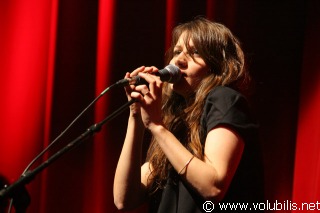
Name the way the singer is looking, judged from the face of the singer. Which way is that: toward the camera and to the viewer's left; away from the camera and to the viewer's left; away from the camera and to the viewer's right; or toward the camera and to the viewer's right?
toward the camera and to the viewer's left

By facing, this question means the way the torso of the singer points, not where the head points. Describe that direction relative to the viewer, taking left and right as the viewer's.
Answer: facing the viewer and to the left of the viewer
